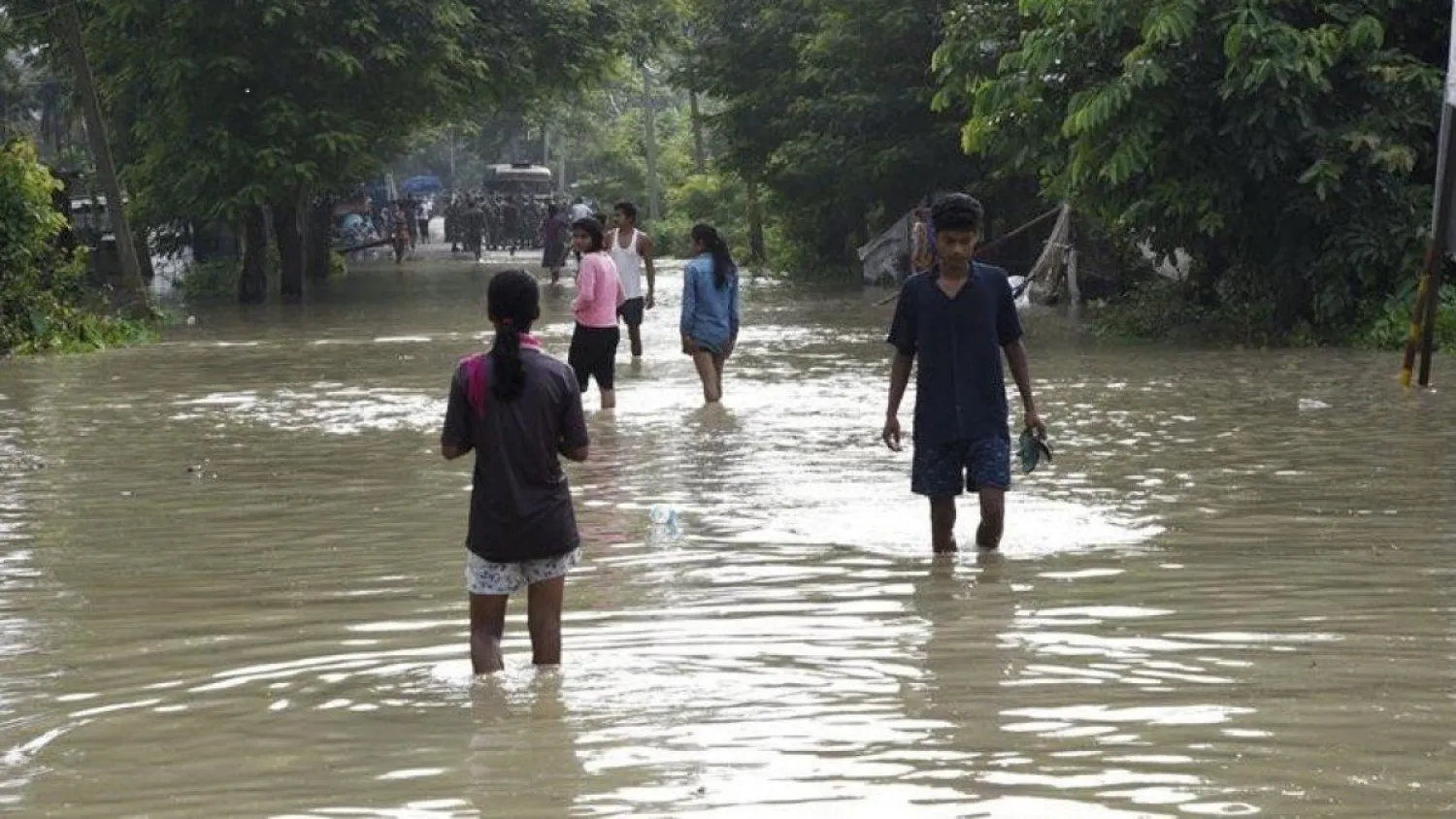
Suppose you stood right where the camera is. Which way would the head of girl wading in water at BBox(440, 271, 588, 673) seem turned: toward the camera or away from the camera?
away from the camera

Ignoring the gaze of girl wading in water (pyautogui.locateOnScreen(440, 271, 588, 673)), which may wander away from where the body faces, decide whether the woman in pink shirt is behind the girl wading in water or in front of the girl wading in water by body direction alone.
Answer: in front

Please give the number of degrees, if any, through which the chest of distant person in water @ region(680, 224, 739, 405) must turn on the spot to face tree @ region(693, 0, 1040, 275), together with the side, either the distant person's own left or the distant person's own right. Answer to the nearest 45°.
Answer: approximately 45° to the distant person's own right

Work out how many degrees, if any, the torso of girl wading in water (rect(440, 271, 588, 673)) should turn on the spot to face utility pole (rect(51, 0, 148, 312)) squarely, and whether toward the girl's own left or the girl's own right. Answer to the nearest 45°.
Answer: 0° — they already face it

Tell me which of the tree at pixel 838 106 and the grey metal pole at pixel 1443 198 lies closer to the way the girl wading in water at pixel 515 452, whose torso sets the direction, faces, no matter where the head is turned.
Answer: the tree

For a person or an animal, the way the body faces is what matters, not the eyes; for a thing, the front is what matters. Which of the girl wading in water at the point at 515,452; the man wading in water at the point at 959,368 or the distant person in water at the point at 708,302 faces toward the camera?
the man wading in water

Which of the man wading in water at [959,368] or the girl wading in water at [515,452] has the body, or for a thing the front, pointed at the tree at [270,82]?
the girl wading in water

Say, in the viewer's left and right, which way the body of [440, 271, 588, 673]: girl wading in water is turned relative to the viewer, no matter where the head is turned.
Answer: facing away from the viewer

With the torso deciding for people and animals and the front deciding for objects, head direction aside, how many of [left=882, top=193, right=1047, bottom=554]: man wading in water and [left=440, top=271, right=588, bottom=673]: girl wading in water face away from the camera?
1

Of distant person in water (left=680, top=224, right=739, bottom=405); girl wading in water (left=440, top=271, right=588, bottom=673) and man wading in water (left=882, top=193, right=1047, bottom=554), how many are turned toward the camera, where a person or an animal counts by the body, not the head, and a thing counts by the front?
1

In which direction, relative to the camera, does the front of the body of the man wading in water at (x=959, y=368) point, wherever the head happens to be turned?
toward the camera

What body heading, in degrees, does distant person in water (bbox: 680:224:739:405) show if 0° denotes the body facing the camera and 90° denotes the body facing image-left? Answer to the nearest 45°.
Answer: approximately 135°

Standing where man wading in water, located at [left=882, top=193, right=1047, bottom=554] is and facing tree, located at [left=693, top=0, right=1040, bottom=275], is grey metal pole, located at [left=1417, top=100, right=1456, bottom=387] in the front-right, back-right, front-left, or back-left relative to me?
front-right

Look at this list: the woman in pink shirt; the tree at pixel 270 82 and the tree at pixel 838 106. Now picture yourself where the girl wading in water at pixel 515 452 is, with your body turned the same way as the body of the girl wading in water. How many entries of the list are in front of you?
3

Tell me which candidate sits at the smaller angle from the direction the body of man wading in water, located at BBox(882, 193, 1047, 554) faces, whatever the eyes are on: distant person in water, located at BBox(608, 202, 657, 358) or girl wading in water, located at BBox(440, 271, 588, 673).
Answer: the girl wading in water

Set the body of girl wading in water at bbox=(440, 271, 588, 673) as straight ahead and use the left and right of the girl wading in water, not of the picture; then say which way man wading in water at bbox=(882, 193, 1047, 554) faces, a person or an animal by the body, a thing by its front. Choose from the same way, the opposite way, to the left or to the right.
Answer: the opposite way

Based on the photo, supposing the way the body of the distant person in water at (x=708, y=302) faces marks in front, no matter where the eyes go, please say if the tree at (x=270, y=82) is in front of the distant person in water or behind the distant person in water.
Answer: in front
